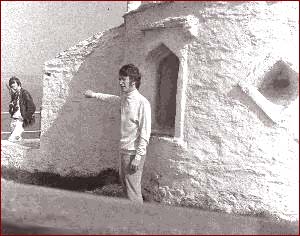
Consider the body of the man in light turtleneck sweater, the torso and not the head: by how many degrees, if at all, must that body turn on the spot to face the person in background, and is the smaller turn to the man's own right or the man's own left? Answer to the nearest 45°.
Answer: approximately 90° to the man's own right

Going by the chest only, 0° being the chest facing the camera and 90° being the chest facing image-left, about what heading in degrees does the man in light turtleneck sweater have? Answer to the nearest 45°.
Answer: approximately 45°

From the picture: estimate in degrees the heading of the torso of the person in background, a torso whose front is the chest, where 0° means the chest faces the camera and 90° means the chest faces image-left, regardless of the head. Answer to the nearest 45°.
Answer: approximately 45°

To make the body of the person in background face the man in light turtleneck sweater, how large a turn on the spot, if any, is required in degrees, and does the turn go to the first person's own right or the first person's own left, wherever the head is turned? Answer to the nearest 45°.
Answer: approximately 45° to the first person's own left
